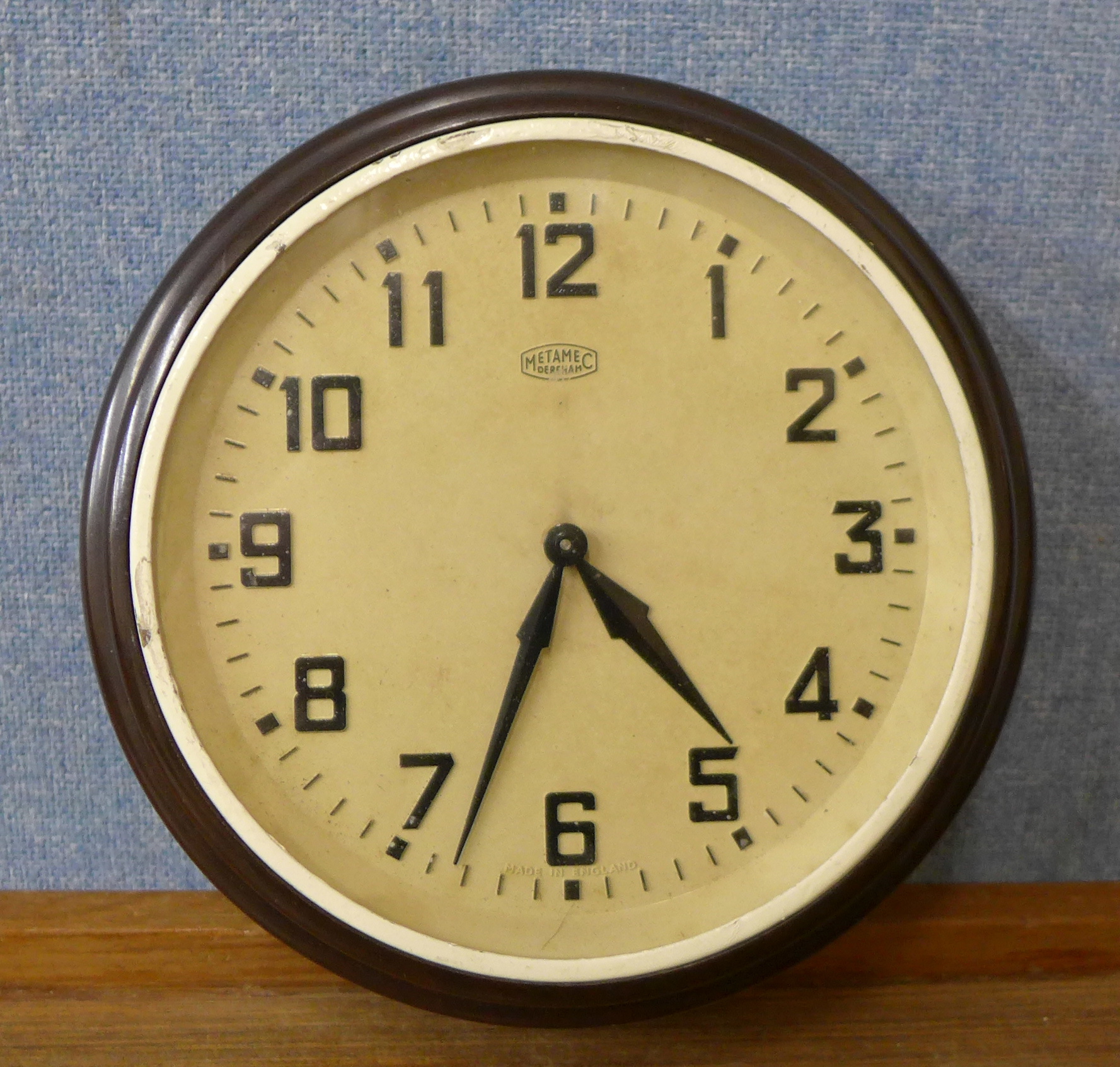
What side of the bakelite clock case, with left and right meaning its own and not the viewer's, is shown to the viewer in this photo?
front
